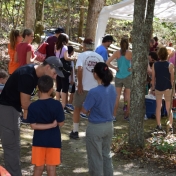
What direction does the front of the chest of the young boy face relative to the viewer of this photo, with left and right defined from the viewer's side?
facing away from the viewer

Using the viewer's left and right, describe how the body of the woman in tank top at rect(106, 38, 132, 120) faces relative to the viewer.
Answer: facing away from the viewer

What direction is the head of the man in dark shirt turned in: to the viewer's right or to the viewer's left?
to the viewer's right

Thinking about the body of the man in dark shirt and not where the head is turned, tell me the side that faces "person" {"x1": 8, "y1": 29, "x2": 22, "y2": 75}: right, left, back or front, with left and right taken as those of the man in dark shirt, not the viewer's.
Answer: left

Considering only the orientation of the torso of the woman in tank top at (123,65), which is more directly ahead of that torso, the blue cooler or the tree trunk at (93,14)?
the tree trunk

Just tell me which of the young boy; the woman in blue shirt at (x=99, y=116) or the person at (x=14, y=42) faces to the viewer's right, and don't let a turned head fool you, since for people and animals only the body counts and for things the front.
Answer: the person

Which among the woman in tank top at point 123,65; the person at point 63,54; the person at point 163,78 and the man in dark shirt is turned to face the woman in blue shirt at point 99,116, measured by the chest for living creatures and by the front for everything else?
the man in dark shirt

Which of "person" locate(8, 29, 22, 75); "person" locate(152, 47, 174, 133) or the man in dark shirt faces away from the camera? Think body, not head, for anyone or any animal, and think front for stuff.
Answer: "person" locate(152, 47, 174, 133)

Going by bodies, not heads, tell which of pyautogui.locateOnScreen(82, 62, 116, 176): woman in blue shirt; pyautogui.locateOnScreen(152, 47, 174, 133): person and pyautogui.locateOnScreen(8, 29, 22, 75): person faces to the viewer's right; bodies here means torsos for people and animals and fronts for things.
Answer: pyautogui.locateOnScreen(8, 29, 22, 75): person

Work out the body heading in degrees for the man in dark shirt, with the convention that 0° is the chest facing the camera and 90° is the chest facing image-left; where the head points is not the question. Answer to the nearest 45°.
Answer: approximately 270°

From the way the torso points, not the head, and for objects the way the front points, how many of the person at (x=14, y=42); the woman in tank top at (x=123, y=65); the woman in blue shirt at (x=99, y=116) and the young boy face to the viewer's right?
1

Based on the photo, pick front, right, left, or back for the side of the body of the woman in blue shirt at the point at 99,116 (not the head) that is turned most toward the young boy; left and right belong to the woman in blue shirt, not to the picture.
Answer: left

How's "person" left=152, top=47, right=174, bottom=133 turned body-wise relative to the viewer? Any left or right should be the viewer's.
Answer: facing away from the viewer

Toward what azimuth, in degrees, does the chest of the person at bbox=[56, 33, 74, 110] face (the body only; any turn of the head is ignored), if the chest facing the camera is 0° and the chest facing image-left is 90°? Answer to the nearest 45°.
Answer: approximately 225°

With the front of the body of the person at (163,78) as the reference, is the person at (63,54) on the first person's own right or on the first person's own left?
on the first person's own left

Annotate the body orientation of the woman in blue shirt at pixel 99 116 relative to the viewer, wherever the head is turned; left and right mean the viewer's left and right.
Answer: facing away from the viewer and to the left of the viewer

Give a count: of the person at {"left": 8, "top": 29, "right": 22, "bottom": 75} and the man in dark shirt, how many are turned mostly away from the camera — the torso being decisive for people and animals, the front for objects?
0
